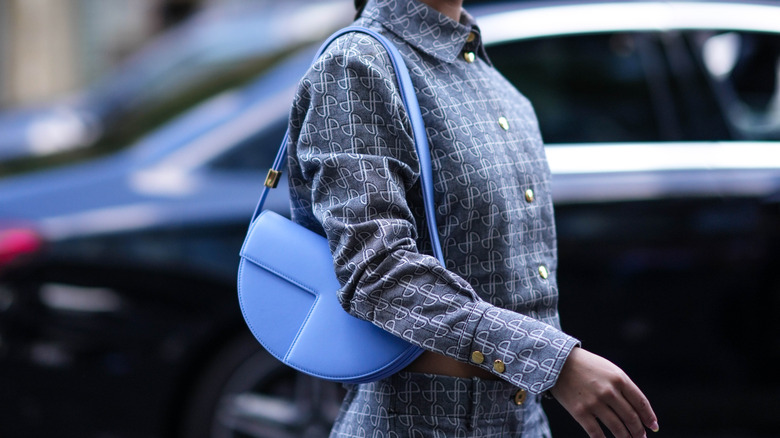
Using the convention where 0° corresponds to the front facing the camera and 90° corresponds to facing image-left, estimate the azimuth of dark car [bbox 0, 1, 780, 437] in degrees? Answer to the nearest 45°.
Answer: approximately 270°

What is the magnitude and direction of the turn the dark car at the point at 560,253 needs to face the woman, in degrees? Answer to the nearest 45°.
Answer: approximately 90° to its right

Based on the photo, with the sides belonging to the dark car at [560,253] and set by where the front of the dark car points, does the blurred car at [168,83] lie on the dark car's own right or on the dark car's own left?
on the dark car's own left
